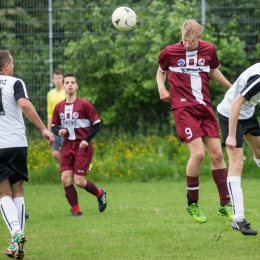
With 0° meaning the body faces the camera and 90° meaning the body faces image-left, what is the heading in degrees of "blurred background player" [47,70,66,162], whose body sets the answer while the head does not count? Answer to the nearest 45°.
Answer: approximately 0°

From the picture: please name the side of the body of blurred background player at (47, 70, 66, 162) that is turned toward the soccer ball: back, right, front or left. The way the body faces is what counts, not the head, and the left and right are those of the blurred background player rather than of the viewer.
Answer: front
